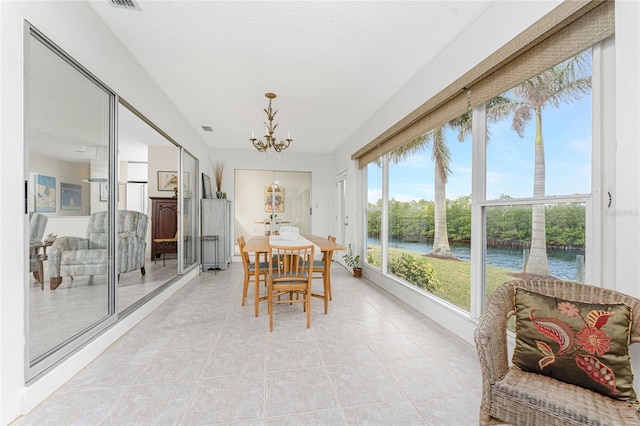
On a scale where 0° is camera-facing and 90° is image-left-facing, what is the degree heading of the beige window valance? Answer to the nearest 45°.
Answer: approximately 45°

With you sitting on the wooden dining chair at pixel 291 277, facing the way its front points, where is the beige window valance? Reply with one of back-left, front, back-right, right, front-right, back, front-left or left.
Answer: back-right

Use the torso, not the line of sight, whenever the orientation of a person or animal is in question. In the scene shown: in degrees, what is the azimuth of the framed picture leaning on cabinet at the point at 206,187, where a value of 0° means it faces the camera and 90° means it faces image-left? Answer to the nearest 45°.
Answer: approximately 270°

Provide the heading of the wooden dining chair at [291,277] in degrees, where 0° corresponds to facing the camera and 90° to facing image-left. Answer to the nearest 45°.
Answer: approximately 180°

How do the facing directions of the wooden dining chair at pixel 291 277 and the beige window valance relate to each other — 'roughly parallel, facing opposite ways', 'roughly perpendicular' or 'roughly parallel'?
roughly perpendicular

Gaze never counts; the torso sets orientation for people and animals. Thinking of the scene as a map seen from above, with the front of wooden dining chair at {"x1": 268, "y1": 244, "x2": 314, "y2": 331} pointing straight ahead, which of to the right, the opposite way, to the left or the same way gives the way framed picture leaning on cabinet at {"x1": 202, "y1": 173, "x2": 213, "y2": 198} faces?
to the right

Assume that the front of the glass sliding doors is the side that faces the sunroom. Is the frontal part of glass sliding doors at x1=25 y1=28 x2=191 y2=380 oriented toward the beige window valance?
yes
